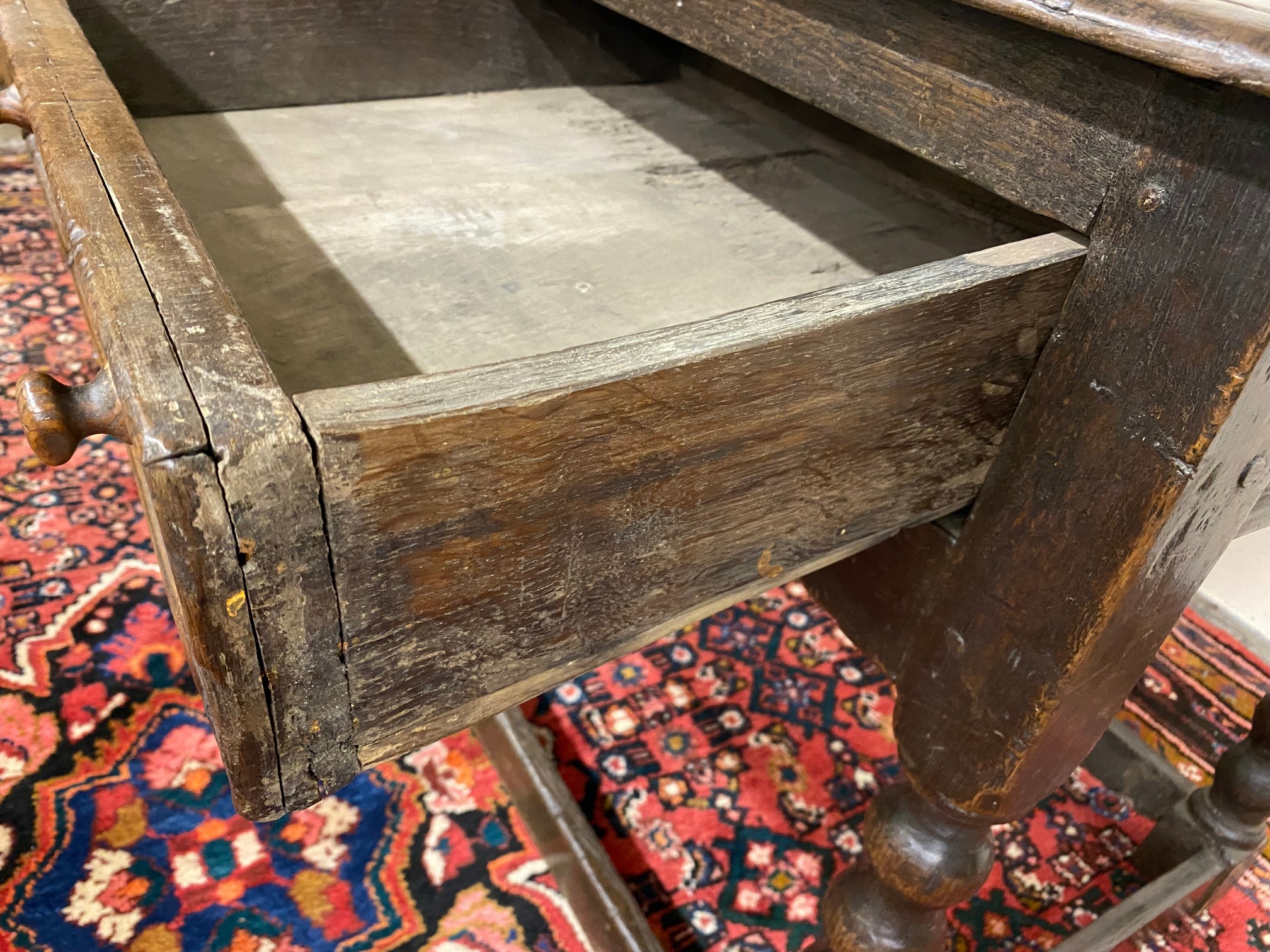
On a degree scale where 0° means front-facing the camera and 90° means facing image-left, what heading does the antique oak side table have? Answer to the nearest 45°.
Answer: approximately 45°
